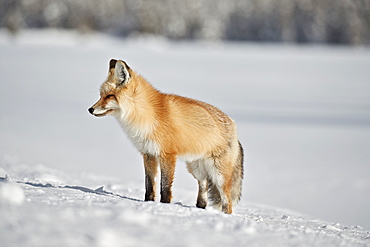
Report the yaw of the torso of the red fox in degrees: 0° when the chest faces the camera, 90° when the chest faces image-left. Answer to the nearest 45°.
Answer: approximately 90°
